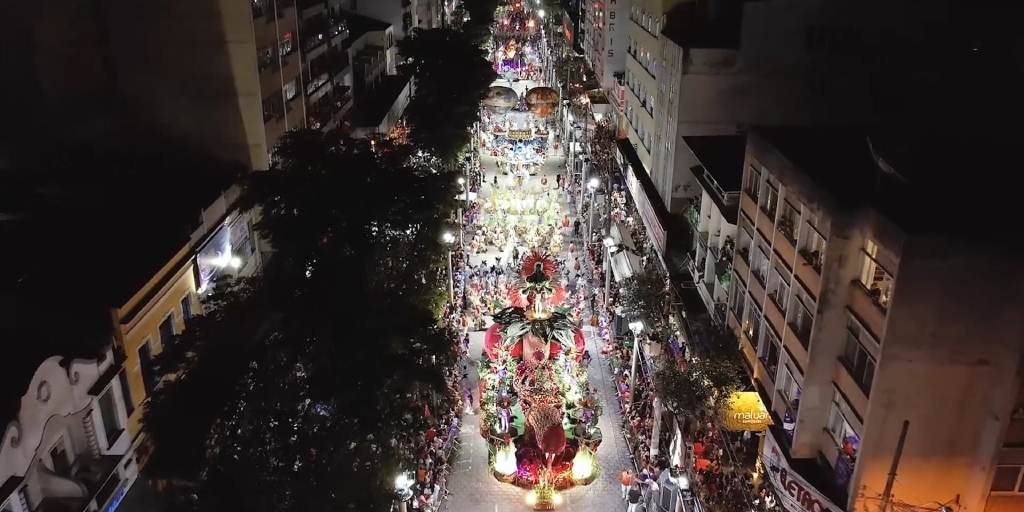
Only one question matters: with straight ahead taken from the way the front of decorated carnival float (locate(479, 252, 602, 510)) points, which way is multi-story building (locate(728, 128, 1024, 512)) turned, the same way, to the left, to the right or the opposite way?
to the right

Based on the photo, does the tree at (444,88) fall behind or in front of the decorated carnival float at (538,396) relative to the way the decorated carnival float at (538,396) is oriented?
behind

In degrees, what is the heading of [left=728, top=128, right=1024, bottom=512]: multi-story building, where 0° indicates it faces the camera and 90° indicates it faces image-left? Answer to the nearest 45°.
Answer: approximately 45°

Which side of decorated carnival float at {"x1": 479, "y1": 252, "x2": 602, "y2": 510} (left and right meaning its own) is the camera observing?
front

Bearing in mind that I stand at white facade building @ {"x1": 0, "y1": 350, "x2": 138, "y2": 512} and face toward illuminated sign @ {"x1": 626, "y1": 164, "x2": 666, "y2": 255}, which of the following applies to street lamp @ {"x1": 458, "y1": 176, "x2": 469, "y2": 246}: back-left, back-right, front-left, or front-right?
front-left

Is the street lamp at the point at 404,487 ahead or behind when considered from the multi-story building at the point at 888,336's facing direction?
ahead

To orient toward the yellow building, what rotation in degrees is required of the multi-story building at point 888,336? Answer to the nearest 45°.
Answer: approximately 45° to its right

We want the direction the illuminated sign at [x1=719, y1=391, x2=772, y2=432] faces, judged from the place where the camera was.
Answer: facing the viewer

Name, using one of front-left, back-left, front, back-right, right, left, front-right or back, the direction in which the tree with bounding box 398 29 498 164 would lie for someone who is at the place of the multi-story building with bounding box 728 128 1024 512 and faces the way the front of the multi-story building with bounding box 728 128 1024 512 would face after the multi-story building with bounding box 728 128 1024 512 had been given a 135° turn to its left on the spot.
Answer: back-left

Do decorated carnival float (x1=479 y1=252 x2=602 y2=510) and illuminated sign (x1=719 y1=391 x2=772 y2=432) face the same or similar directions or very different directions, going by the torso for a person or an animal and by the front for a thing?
same or similar directions
